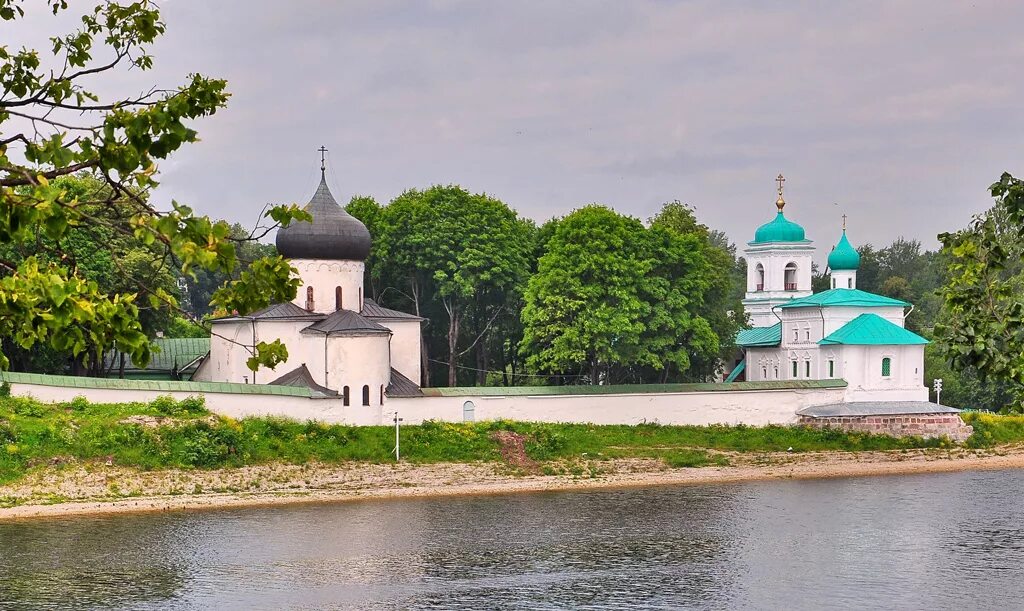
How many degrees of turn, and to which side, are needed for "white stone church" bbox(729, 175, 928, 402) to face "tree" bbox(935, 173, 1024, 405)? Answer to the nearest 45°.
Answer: approximately 135° to its left

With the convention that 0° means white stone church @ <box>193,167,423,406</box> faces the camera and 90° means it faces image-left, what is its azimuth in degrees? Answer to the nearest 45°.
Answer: approximately 135°

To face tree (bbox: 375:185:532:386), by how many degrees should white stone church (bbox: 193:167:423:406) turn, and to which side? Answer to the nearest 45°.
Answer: approximately 90° to its right

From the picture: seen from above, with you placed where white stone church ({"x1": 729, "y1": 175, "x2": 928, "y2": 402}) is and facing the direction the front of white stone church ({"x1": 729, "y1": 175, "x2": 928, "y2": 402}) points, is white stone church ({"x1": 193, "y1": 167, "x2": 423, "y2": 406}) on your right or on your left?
on your left

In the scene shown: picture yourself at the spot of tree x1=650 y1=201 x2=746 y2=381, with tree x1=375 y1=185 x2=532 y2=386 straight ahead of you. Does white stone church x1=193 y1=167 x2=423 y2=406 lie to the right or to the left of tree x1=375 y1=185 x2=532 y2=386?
left

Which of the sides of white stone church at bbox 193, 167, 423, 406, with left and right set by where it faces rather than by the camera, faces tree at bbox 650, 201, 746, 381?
right

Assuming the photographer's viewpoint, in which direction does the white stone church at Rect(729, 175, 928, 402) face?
facing away from the viewer and to the left of the viewer
